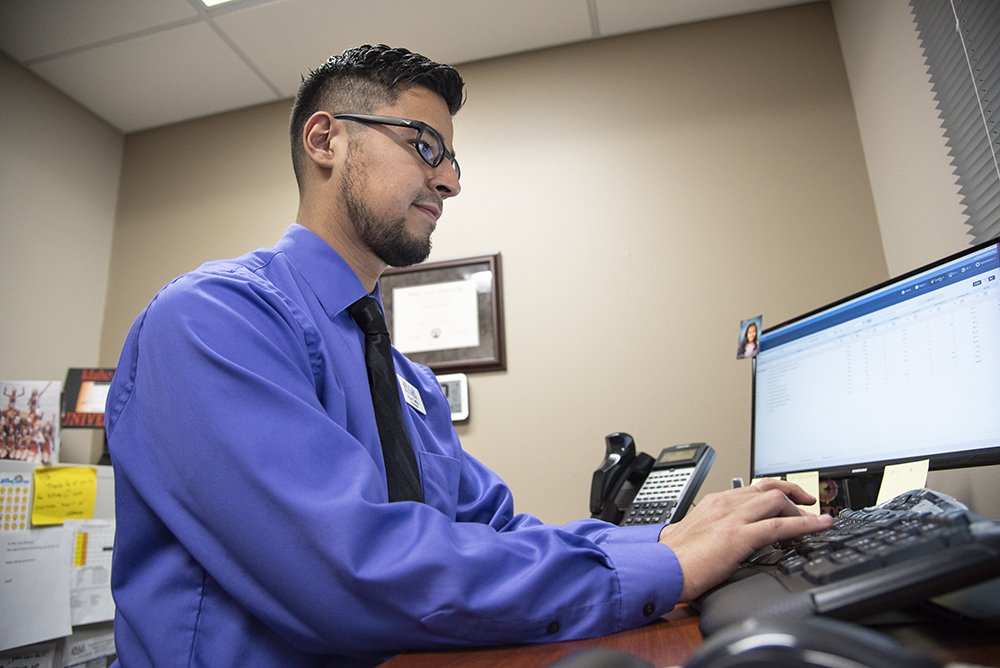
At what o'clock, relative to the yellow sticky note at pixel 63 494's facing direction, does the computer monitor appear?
The computer monitor is roughly at 11 o'clock from the yellow sticky note.

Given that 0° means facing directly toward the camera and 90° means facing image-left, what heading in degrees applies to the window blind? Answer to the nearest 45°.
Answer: approximately 45°

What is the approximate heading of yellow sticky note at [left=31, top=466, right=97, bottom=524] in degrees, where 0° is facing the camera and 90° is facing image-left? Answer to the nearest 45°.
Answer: approximately 0°

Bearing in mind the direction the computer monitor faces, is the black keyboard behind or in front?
in front

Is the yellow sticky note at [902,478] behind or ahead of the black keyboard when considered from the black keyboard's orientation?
behind

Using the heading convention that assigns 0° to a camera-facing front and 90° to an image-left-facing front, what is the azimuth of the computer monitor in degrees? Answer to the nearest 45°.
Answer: approximately 45°

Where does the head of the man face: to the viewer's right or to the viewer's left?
to the viewer's right

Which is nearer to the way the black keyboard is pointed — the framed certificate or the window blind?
the framed certificate

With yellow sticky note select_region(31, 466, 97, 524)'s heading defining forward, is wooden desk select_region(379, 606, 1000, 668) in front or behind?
in front
